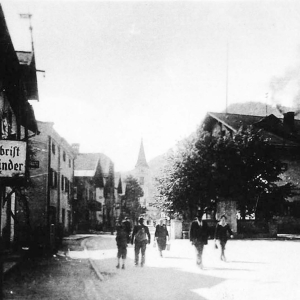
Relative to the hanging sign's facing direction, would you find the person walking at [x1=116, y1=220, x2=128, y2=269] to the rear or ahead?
to the rear

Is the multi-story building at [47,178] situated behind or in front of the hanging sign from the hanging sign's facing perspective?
behind

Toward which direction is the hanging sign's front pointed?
toward the camera

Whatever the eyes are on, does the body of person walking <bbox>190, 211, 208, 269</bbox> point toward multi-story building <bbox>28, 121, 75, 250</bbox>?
no

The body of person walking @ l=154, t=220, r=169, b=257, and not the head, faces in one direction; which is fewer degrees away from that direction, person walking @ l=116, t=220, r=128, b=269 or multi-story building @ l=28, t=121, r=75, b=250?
the person walking

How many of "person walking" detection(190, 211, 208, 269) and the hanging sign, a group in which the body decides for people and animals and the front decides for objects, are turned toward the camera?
2

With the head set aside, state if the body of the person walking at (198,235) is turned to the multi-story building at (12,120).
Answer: no
